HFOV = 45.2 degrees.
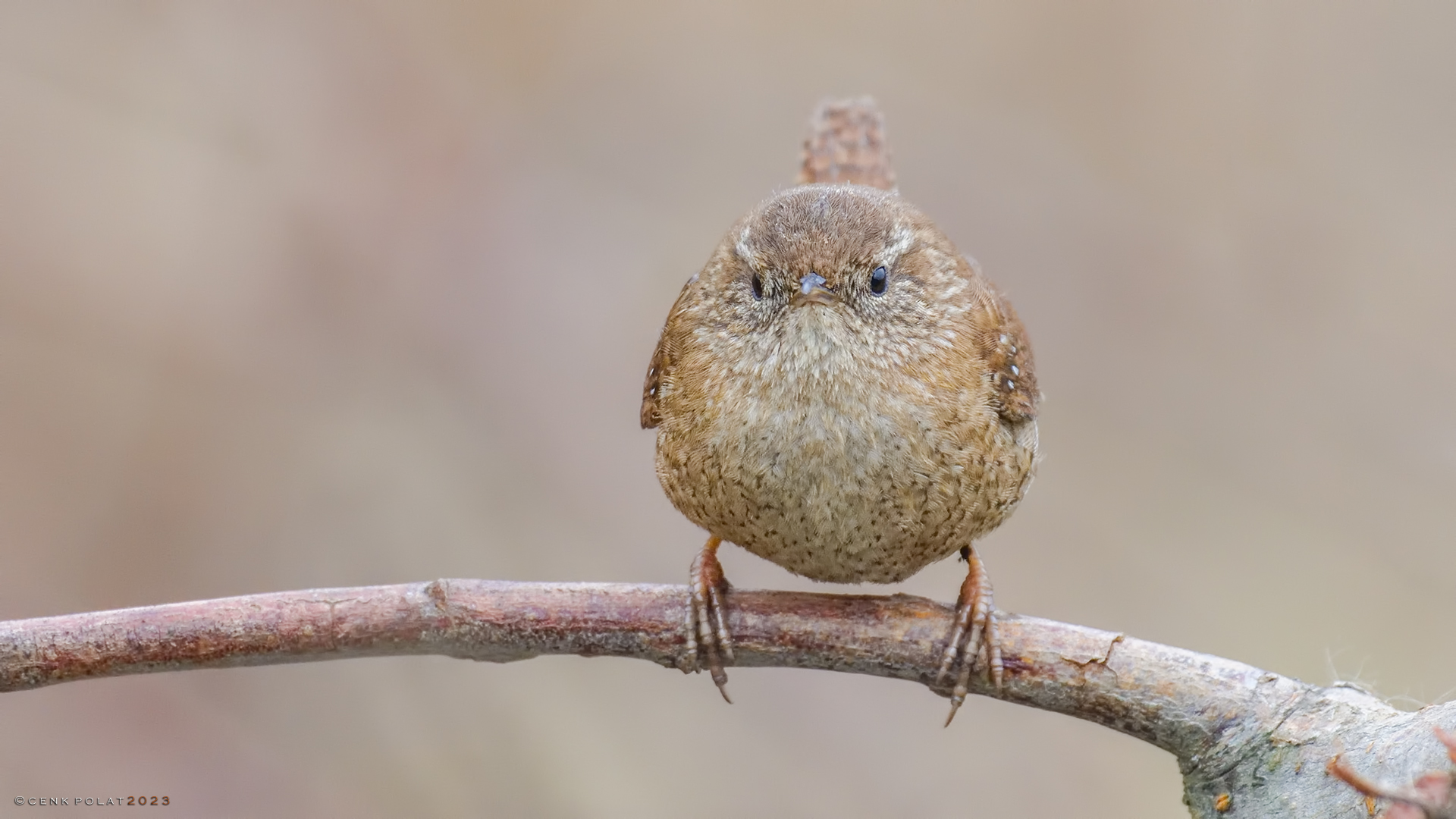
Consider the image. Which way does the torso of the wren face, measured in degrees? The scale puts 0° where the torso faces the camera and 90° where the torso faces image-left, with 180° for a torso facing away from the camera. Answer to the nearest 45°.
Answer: approximately 0°
